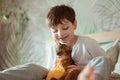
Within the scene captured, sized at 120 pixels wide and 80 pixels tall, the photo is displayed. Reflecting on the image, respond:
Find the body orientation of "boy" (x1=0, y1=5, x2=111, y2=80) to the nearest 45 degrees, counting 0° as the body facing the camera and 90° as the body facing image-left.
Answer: approximately 45°
